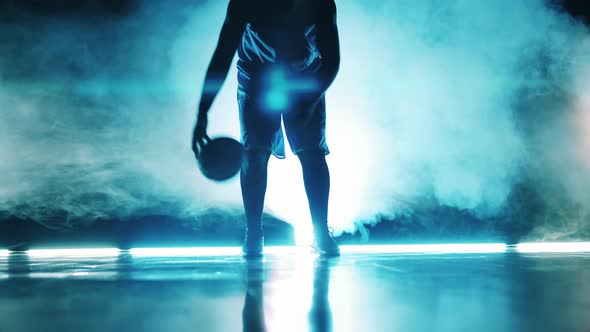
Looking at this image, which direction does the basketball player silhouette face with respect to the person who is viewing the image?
facing the viewer
